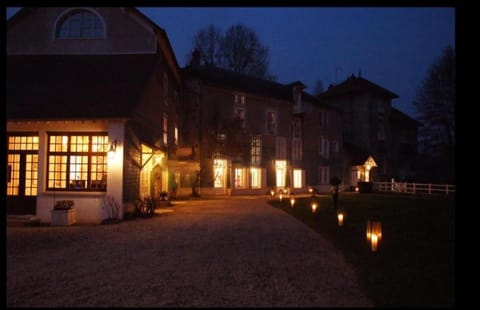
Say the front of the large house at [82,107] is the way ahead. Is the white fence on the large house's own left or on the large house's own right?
on the large house's own left

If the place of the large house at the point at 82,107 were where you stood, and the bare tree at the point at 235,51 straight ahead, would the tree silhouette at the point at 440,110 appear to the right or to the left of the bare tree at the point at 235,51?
right

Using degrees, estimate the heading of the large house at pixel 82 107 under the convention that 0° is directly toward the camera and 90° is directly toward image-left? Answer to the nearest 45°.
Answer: approximately 0°

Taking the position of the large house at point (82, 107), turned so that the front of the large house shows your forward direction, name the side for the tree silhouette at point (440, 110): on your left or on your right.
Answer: on your left

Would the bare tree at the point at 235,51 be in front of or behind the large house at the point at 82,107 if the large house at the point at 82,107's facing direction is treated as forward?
behind

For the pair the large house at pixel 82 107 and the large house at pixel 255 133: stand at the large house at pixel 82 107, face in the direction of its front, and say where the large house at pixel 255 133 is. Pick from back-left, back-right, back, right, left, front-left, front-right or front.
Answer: back-left

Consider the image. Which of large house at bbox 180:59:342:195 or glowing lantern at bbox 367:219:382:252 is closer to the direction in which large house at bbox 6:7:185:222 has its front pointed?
the glowing lantern
